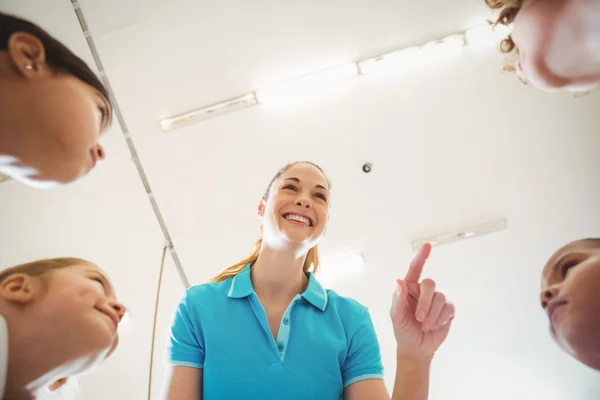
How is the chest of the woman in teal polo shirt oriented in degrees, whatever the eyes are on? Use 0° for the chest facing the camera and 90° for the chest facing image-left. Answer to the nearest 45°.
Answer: approximately 0°

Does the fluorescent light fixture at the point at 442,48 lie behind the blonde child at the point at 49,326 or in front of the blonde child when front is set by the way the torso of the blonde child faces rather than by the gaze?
in front

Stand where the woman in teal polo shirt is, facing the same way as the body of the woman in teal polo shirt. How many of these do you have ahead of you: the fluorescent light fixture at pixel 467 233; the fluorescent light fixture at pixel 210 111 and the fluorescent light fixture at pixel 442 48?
0

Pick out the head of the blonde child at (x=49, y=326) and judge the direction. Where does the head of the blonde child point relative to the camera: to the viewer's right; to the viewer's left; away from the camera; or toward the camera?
to the viewer's right

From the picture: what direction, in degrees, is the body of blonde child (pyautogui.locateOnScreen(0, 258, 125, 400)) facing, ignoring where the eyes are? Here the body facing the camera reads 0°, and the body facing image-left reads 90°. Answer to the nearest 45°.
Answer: approximately 270°

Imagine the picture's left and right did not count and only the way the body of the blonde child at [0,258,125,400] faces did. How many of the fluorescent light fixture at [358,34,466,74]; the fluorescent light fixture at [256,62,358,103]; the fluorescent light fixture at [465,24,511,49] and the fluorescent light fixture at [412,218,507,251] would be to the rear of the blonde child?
0

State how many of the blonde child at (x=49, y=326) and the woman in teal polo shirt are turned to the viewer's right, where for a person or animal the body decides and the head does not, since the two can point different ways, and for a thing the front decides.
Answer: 1
